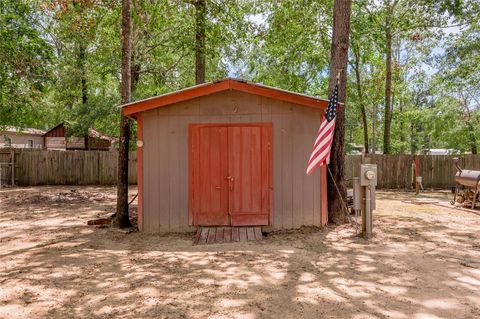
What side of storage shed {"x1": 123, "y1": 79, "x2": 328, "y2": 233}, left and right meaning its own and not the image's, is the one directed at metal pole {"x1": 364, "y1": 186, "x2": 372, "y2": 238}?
left

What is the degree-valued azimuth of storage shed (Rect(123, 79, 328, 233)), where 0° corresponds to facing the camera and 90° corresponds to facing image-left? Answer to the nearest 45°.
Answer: approximately 0°

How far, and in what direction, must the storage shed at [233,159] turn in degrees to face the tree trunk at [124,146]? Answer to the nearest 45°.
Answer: approximately 90° to its right

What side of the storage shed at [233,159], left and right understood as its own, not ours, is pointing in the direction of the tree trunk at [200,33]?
back

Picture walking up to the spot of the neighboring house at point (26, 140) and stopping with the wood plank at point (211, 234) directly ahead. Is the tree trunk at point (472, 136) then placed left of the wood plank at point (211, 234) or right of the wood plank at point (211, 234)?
left

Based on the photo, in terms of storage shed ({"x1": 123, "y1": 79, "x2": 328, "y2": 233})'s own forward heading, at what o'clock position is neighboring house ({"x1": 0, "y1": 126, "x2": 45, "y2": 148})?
The neighboring house is roughly at 5 o'clock from the storage shed.

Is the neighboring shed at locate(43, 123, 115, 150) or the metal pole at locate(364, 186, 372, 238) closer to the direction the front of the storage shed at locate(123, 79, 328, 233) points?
the metal pole

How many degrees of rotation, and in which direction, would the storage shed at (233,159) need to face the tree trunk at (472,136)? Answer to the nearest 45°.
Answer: approximately 135° to its left

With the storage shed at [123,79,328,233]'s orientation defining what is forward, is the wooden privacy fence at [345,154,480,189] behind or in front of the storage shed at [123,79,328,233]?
behind
